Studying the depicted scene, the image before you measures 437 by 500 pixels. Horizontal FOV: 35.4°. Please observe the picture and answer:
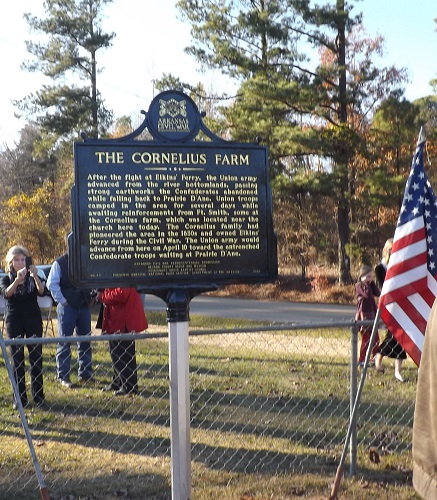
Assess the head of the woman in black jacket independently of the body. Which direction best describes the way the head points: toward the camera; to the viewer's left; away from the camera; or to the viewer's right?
toward the camera

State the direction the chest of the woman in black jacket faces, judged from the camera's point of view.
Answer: toward the camera

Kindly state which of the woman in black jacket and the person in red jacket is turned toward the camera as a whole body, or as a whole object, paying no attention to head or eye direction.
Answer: the woman in black jacket

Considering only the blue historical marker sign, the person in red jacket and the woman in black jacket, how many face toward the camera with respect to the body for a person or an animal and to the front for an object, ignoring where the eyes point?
2

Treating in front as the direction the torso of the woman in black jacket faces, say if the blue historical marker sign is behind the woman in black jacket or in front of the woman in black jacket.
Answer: in front

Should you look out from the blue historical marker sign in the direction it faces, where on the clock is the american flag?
The american flag is roughly at 9 o'clock from the blue historical marker sign.

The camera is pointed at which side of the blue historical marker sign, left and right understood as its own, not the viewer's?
front

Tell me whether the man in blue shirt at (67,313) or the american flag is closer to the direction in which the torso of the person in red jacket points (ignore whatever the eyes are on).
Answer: the man in blue shirt

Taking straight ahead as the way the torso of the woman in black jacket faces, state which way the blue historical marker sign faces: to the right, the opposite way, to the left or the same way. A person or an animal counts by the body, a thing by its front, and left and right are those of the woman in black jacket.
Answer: the same way

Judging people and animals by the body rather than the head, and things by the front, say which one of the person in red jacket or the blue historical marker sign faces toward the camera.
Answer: the blue historical marker sign

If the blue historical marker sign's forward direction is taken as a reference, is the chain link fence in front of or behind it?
behind

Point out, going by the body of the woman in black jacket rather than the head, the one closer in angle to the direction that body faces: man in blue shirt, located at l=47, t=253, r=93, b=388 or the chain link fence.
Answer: the chain link fence

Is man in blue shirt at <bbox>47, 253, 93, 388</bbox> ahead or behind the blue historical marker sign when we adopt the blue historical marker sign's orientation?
behind

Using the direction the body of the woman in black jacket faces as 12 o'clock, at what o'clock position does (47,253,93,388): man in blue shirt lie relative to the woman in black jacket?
The man in blue shirt is roughly at 7 o'clock from the woman in black jacket.
